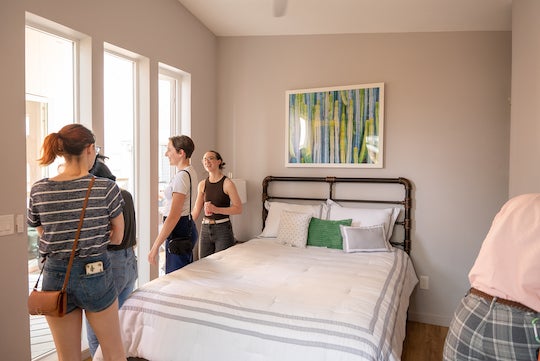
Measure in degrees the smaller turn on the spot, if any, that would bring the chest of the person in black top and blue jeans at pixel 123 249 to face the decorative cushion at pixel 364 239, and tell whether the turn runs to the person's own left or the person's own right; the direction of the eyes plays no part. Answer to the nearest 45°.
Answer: approximately 180°

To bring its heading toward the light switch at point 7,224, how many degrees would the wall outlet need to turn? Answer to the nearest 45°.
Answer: approximately 45° to its right

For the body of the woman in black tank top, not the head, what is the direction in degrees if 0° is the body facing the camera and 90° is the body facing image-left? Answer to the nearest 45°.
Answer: approximately 45°

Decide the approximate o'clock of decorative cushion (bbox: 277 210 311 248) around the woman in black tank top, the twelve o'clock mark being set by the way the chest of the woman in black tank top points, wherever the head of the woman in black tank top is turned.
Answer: The decorative cushion is roughly at 7 o'clock from the woman in black tank top.

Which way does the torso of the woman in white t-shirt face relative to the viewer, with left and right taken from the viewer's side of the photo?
facing to the left of the viewer

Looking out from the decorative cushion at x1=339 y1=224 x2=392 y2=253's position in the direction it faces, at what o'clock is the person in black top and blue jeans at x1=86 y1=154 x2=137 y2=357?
The person in black top and blue jeans is roughly at 1 o'clock from the decorative cushion.
